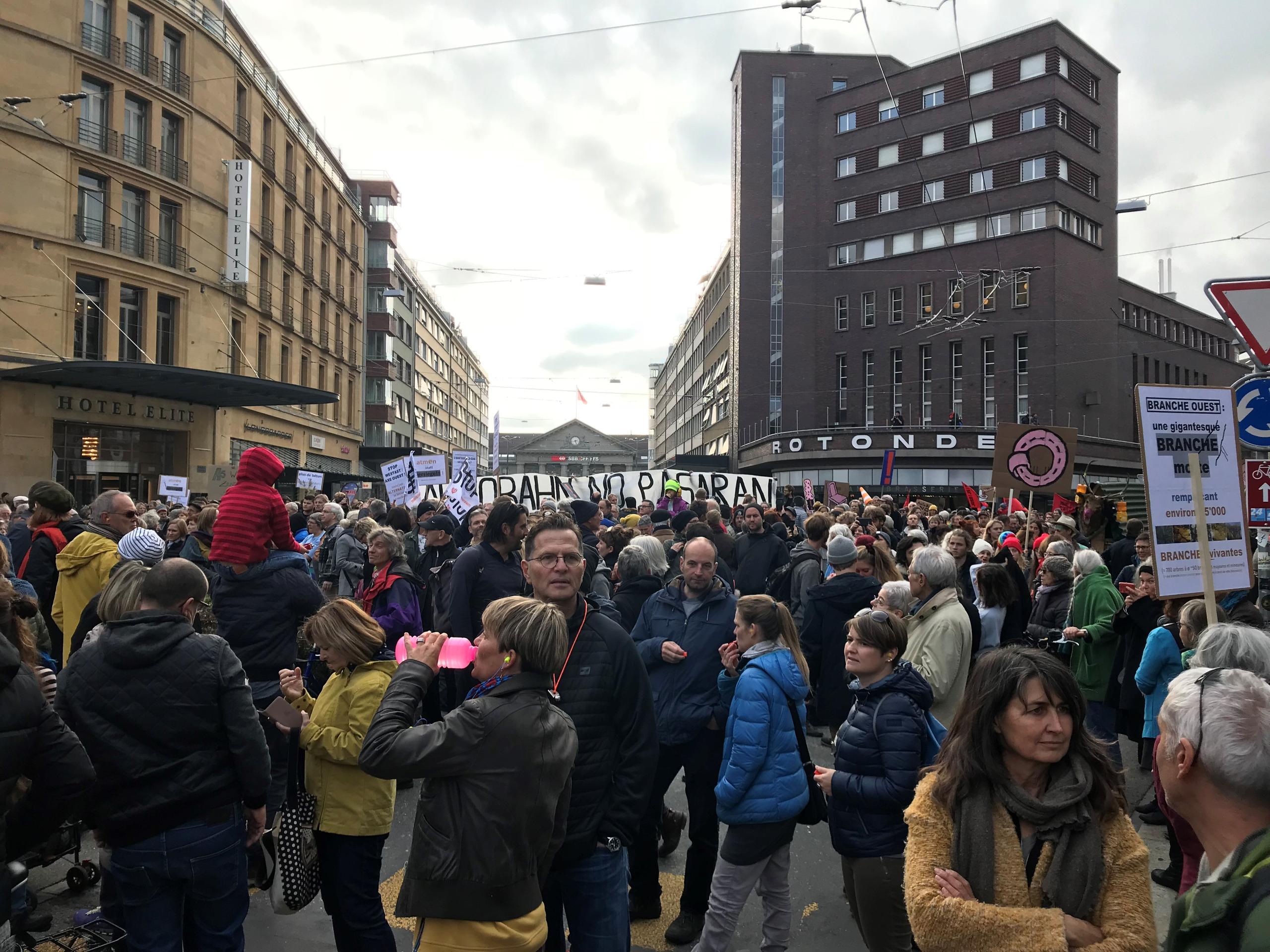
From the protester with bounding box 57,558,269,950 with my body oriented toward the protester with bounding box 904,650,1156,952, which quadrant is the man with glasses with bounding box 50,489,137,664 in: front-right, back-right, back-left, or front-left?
back-left

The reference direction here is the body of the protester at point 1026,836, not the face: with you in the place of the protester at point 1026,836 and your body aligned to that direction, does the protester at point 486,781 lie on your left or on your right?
on your right

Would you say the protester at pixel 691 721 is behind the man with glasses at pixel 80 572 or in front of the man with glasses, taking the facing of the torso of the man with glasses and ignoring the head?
in front

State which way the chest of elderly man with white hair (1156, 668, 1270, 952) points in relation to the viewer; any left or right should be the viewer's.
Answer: facing away from the viewer and to the left of the viewer

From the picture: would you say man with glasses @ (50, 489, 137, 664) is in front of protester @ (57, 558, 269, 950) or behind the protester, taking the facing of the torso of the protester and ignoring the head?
in front

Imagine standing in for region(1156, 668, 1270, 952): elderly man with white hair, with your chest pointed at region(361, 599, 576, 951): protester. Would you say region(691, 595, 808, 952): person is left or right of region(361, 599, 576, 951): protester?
right

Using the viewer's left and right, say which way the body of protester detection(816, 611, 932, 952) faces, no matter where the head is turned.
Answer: facing to the left of the viewer
